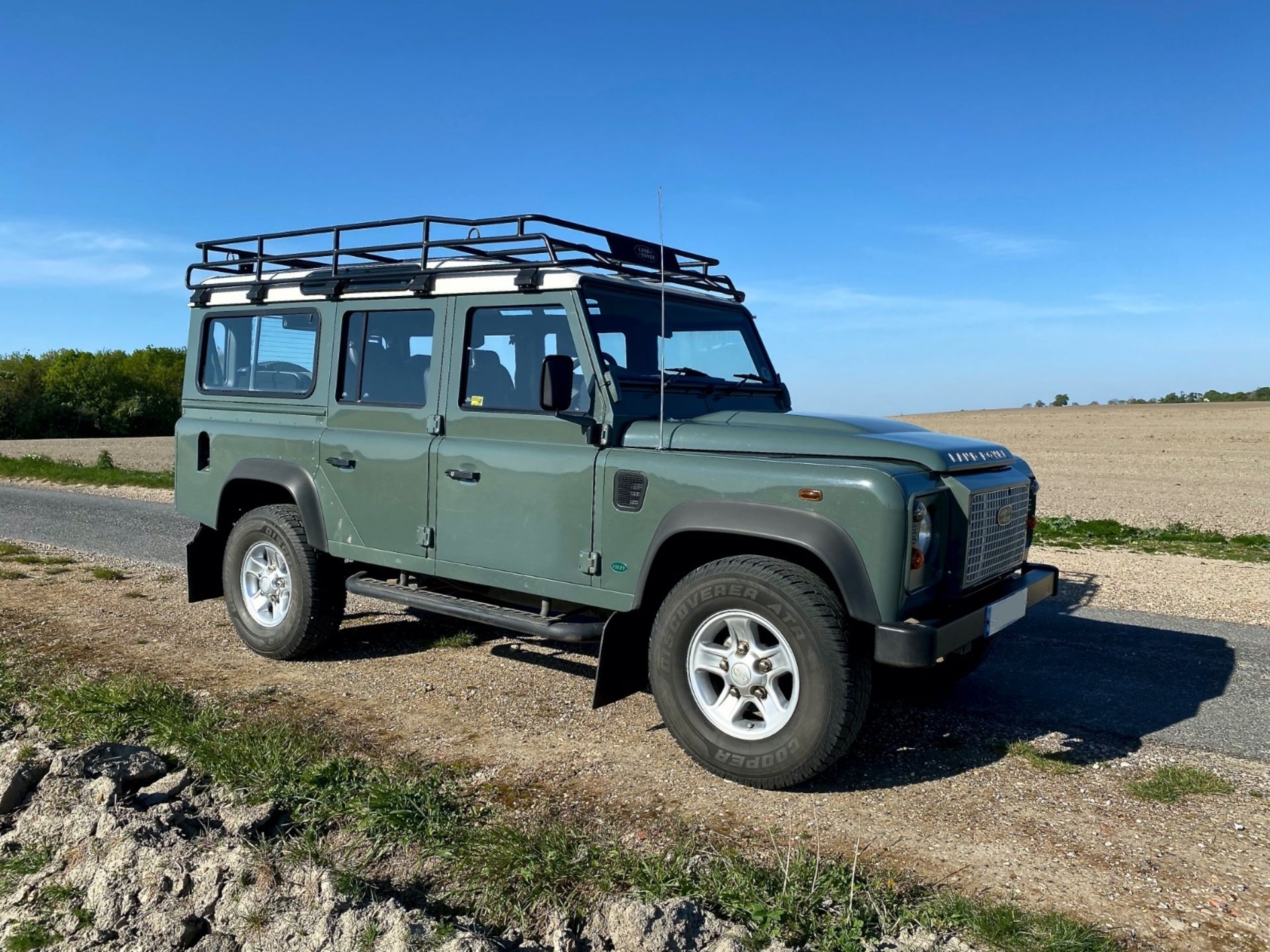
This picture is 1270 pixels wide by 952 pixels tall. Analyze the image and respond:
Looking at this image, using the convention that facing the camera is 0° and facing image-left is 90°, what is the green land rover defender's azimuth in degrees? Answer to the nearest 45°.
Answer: approximately 315°
